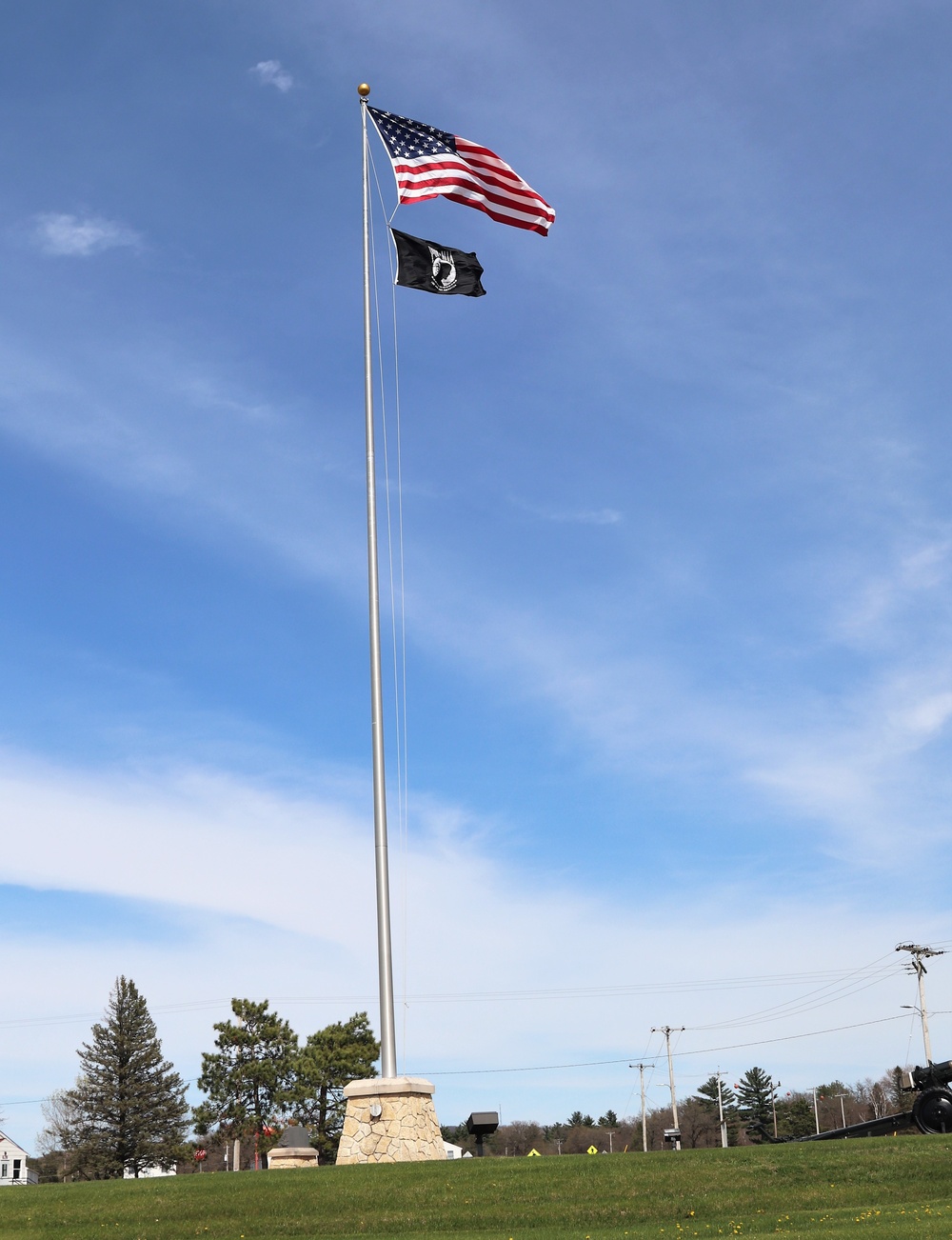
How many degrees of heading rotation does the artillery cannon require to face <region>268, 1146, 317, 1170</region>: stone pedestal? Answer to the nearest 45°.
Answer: approximately 180°

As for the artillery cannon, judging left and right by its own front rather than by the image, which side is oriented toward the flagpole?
back

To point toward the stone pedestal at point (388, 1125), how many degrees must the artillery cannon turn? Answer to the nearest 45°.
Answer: approximately 135° to its right

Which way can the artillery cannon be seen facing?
to the viewer's right
